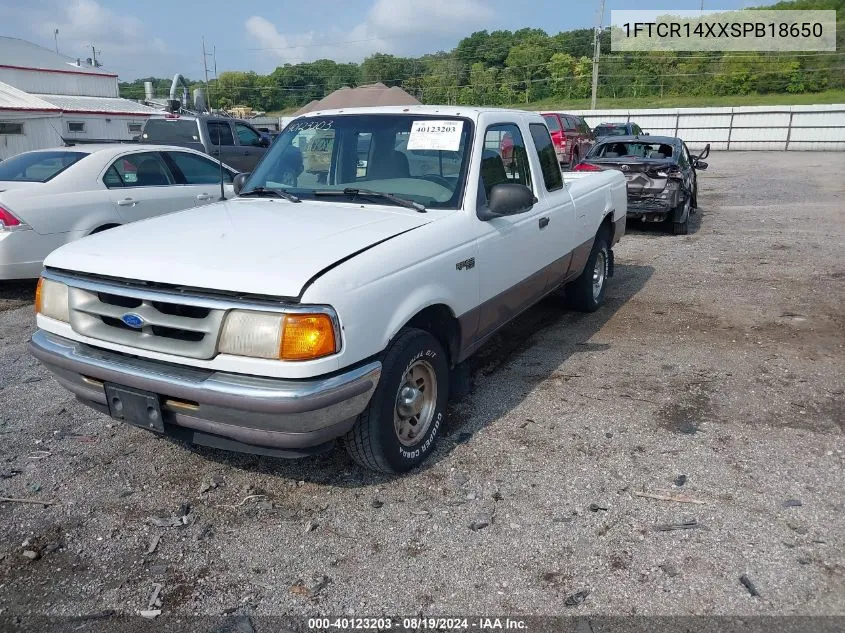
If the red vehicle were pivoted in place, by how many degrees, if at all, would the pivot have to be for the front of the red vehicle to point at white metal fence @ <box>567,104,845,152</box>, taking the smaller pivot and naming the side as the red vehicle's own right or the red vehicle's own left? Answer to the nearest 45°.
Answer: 0° — it already faces it

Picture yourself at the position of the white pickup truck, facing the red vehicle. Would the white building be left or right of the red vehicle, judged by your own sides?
left

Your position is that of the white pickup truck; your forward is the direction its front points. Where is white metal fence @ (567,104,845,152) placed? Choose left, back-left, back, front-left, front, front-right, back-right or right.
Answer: back

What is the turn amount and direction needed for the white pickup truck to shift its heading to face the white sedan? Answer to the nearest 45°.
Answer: approximately 90° to its right

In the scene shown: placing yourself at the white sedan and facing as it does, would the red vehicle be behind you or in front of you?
in front

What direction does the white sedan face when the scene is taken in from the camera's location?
facing away from the viewer and to the right of the viewer

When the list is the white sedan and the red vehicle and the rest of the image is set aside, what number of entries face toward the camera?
0

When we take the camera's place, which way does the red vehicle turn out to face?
facing away from the viewer and to the right of the viewer

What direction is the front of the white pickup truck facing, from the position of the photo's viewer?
facing the viewer and to the left of the viewer

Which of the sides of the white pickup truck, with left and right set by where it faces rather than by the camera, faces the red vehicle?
back

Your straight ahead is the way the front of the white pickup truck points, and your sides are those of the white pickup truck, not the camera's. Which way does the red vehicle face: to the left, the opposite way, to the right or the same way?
the opposite way

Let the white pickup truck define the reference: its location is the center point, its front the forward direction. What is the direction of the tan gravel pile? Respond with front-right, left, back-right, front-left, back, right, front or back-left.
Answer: back-right

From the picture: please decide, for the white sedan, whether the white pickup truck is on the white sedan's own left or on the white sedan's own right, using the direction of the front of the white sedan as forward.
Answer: on the white sedan's own right
